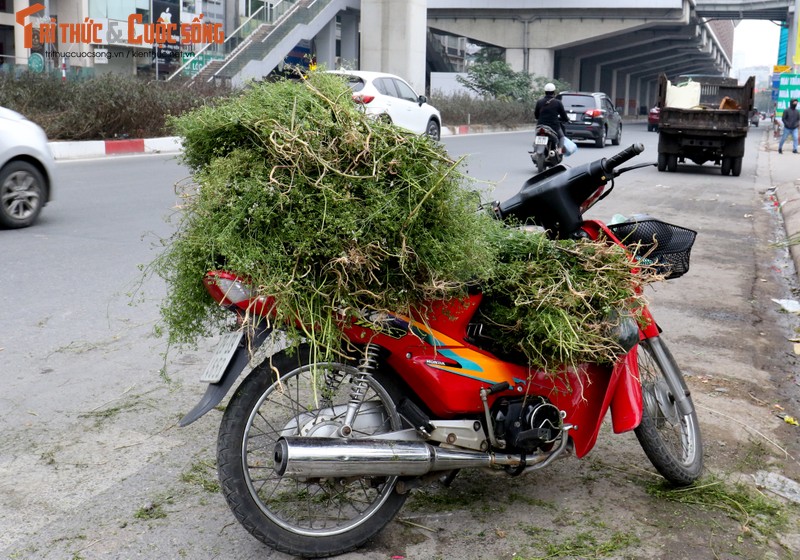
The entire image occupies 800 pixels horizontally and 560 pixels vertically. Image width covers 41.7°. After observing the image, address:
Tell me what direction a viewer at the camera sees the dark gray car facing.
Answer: facing away from the viewer and to the right of the viewer

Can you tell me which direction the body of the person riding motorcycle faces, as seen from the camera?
away from the camera

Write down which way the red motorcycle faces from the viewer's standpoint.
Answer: facing away from the viewer and to the right of the viewer

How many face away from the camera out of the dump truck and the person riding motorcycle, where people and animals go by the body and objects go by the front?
2

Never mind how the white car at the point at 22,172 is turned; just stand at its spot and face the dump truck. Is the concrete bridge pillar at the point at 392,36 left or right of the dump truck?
left

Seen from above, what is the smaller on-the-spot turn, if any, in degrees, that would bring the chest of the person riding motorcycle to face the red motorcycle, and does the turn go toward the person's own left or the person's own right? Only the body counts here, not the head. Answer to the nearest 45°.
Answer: approximately 180°

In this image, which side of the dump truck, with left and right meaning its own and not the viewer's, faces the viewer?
back

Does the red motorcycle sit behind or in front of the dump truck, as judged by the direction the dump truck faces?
behind

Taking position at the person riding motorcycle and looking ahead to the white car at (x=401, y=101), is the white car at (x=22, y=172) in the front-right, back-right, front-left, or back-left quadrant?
back-left

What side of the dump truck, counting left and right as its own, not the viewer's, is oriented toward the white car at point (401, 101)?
left
